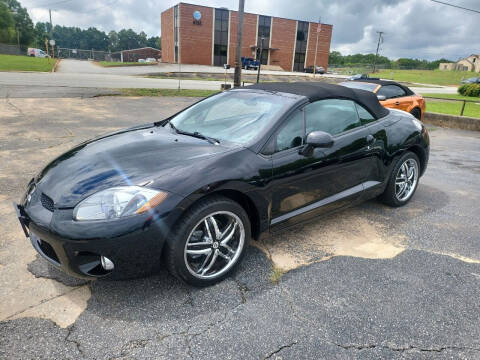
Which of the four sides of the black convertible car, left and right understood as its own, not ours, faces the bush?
back

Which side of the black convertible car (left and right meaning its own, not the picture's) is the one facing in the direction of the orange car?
back

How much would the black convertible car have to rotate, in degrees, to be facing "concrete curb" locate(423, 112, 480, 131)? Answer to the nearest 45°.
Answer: approximately 180°

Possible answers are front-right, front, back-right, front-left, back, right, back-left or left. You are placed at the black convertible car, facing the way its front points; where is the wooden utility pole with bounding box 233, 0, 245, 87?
back-right

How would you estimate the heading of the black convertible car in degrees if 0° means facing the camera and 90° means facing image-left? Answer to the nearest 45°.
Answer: approximately 45°
